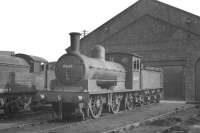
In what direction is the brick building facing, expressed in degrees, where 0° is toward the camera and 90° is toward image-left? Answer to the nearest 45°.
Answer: approximately 0°

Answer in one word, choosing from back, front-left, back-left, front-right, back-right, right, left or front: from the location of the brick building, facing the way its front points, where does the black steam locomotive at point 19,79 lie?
front-right

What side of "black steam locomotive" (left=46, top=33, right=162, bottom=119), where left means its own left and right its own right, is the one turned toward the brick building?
back

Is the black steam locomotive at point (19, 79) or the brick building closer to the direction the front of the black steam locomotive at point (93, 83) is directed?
the black steam locomotive

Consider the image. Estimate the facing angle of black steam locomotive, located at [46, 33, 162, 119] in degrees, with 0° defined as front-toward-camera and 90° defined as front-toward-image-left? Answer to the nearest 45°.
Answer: approximately 45°
